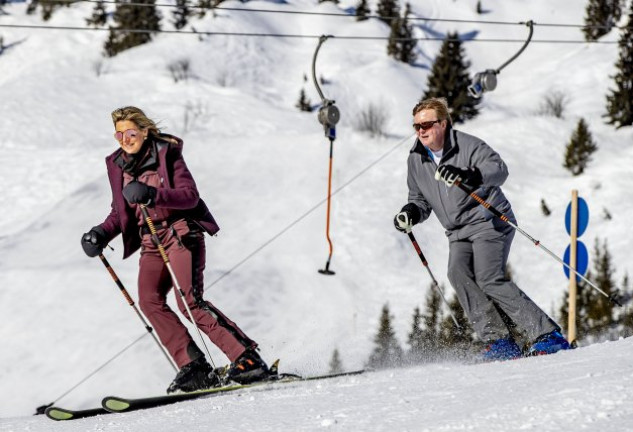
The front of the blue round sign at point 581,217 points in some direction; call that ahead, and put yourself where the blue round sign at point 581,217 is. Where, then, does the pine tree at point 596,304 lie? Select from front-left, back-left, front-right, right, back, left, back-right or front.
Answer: front-left

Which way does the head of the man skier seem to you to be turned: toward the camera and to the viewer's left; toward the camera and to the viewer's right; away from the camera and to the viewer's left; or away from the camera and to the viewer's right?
toward the camera and to the viewer's left

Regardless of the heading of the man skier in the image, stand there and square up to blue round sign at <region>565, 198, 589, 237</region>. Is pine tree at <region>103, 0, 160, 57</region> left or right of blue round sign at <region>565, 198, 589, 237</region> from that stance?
left
